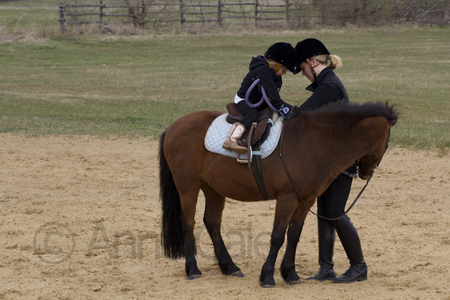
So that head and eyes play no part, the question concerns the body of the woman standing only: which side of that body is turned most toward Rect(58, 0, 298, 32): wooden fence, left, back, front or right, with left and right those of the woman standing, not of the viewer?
right

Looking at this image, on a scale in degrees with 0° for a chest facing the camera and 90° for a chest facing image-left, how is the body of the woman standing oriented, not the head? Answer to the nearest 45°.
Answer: approximately 90°
